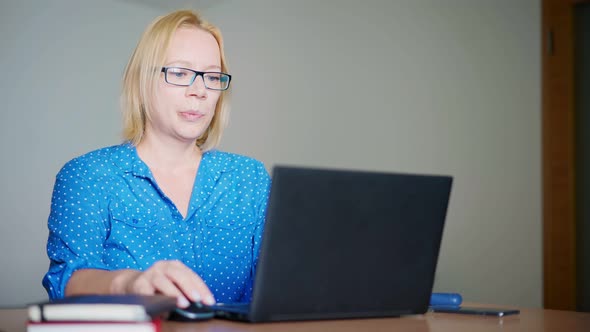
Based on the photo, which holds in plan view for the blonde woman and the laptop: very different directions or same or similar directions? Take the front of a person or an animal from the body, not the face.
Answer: very different directions

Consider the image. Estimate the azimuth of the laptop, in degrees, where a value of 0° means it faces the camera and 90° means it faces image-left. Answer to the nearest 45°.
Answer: approximately 135°

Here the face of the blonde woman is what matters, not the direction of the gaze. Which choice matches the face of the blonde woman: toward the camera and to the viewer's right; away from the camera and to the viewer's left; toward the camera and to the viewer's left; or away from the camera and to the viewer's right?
toward the camera and to the viewer's right

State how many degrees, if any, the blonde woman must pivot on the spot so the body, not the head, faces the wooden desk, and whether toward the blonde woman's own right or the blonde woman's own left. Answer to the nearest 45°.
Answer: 0° — they already face it

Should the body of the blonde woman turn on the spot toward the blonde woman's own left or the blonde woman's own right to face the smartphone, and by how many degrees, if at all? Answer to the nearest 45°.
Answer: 0° — they already face it

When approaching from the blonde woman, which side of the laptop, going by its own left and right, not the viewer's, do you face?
front
